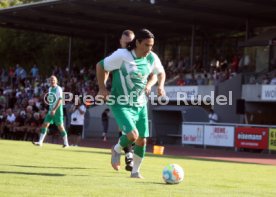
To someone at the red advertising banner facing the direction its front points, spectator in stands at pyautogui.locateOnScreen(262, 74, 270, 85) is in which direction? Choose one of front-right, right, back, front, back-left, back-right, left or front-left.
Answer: back

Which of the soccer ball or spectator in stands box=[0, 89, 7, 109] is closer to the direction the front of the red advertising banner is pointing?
the soccer ball

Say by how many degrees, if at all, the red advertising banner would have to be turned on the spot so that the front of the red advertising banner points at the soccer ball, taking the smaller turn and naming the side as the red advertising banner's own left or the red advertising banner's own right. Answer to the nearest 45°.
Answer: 0° — it already faces it

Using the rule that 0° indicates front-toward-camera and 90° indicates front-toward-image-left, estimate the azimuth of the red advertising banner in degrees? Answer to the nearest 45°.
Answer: approximately 0°

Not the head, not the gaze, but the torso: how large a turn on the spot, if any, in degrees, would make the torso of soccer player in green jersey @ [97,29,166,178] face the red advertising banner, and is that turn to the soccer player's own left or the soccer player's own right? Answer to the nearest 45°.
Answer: approximately 135° to the soccer player's own left

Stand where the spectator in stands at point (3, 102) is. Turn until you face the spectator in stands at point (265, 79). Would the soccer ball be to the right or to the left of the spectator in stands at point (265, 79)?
right

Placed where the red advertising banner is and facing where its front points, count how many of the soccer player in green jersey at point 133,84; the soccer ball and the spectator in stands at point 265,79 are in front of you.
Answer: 2

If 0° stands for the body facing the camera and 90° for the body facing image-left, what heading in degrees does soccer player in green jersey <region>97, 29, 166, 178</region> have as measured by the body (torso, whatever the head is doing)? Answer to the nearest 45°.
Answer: approximately 315°
